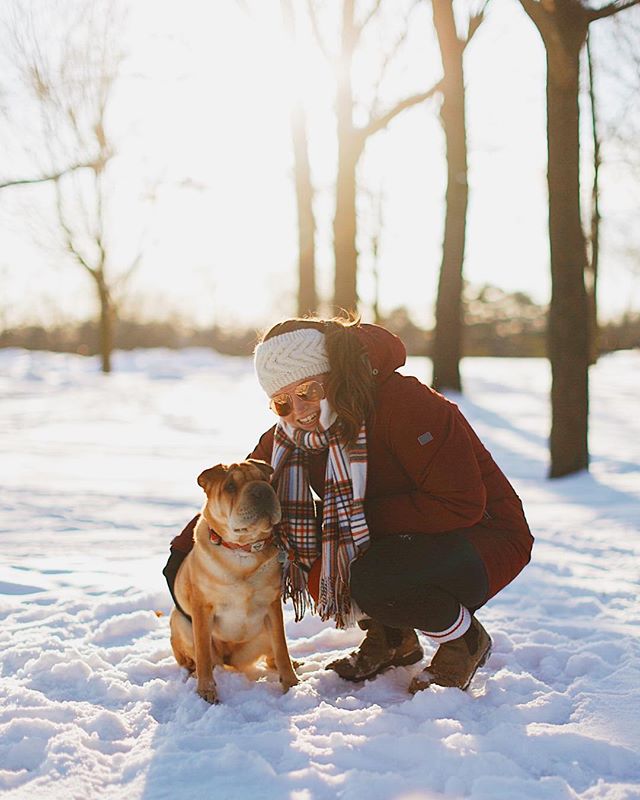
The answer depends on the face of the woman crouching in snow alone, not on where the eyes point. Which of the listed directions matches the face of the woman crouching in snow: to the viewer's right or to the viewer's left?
to the viewer's left

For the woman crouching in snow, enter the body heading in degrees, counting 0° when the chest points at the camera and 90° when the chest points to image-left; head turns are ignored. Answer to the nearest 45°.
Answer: approximately 45°

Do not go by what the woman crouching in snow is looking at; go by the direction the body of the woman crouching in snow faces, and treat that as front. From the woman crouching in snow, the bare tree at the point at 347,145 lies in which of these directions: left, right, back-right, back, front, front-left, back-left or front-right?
back-right

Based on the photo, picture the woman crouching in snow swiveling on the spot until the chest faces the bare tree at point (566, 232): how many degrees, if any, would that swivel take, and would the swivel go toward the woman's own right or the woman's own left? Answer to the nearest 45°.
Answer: approximately 135° to the woman's own right

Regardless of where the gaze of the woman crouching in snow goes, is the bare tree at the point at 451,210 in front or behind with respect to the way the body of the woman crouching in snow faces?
behind
